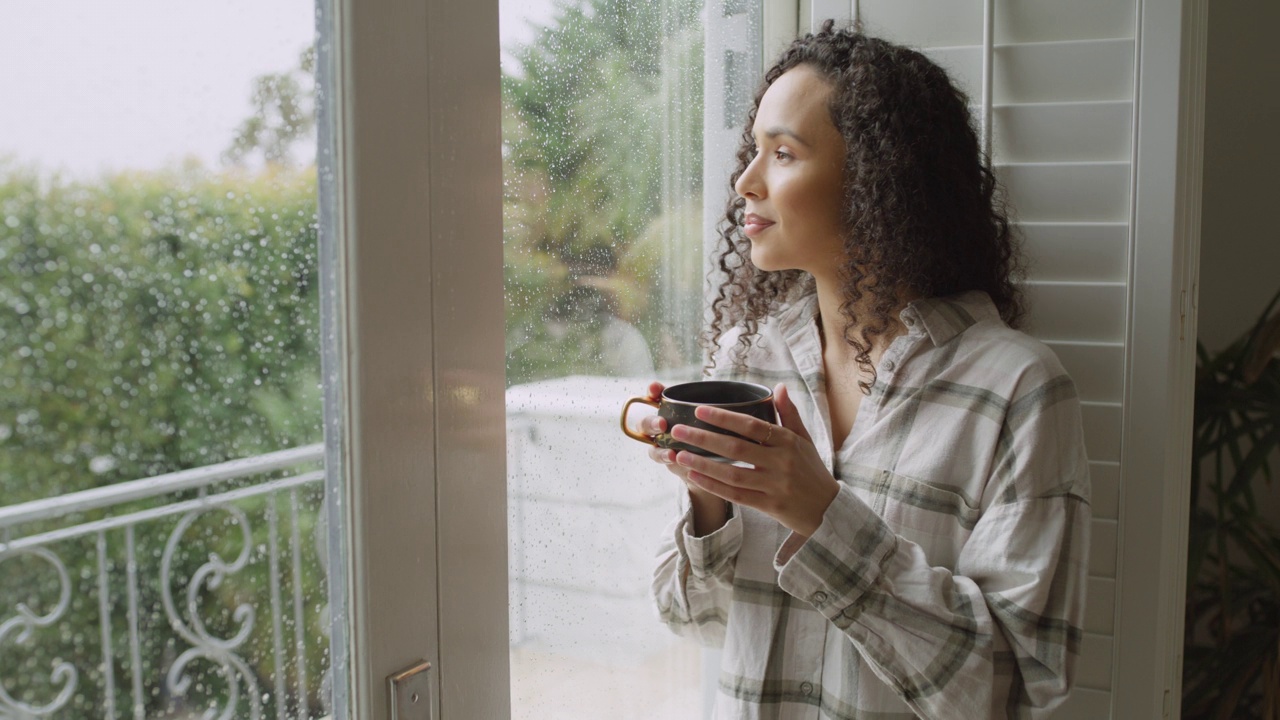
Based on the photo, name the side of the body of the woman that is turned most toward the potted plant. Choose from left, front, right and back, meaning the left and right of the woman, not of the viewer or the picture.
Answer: back

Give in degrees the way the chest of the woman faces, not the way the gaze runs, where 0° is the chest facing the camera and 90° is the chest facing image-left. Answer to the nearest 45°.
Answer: approximately 45°

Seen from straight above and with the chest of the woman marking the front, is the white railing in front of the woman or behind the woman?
in front

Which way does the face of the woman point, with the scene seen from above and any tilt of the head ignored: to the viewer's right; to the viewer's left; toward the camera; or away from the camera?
to the viewer's left

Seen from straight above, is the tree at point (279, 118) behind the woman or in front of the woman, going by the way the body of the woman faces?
in front
